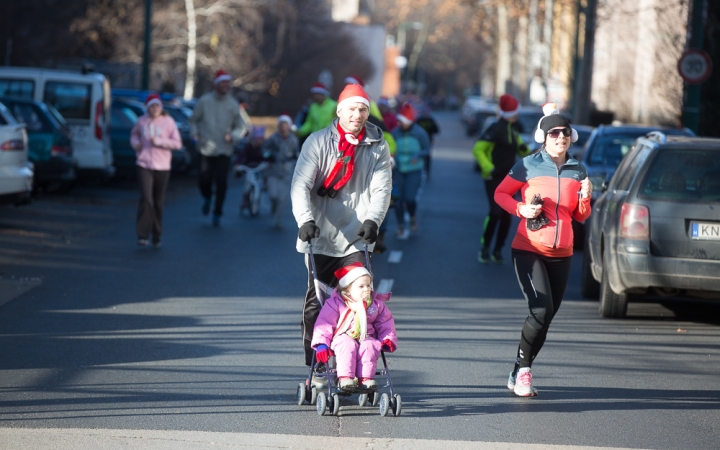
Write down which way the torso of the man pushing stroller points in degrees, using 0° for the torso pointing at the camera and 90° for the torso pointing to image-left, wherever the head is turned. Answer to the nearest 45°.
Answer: approximately 0°

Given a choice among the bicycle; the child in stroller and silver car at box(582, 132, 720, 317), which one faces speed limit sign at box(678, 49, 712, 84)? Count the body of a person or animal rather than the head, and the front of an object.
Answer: the silver car

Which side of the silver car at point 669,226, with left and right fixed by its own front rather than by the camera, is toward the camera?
back

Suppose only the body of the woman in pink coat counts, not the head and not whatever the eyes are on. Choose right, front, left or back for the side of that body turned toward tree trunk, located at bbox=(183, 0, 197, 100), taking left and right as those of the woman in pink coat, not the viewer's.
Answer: back

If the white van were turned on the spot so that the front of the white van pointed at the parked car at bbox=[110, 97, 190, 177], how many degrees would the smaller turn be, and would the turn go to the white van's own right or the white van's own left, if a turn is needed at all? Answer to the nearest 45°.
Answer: approximately 90° to the white van's own right

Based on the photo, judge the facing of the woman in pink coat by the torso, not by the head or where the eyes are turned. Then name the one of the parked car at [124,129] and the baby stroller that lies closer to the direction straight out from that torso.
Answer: the baby stroller
